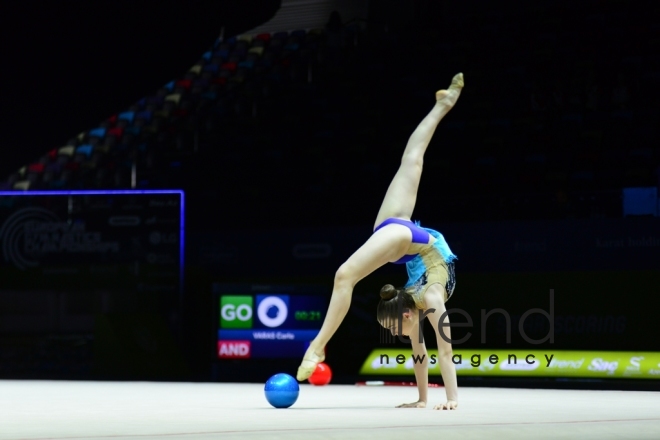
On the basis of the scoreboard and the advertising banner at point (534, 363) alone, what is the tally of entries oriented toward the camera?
2

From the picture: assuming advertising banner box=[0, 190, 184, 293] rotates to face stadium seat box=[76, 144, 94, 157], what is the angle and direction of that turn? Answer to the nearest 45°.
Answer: approximately 180°

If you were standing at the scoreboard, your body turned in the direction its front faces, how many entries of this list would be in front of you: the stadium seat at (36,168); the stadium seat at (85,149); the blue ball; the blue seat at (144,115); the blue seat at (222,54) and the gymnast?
2

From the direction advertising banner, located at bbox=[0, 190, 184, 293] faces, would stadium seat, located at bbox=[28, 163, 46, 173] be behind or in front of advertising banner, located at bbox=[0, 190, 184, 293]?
behind

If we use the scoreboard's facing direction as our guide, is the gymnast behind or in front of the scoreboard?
in front

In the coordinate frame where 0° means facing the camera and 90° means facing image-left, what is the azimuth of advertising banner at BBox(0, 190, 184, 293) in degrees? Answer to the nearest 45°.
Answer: approximately 0°

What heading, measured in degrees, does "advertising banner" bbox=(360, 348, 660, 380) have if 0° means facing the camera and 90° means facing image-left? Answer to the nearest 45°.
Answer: approximately 0°

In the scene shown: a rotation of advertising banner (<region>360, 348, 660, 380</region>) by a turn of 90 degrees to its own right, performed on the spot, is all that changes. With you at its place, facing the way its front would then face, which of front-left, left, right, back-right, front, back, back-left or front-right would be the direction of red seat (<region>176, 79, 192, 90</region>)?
front-right

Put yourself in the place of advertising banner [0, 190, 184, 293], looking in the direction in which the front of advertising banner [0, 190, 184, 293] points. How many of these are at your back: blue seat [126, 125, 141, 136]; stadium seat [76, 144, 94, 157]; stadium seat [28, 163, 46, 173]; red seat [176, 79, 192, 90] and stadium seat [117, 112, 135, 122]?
5

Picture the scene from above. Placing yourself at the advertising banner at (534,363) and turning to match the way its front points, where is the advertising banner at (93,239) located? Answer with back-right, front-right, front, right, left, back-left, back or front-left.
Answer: right

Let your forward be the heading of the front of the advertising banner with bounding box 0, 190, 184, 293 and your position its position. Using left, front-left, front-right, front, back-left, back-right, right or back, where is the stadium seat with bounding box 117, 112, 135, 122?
back

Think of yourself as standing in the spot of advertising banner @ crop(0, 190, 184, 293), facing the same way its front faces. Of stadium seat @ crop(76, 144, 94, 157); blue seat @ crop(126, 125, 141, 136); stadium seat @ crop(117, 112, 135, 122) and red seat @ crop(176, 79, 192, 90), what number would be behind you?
4

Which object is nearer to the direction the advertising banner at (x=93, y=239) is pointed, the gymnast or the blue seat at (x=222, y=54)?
the gymnast
